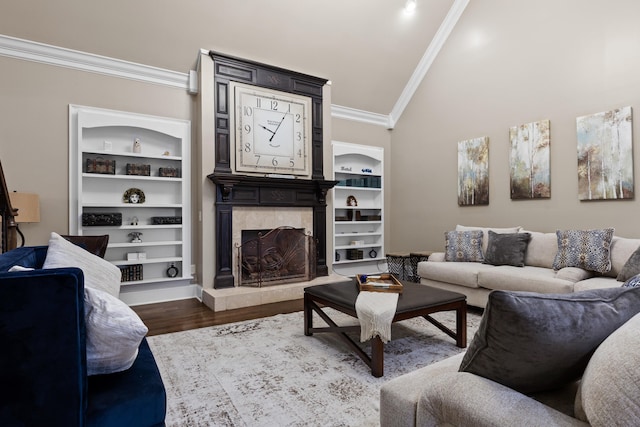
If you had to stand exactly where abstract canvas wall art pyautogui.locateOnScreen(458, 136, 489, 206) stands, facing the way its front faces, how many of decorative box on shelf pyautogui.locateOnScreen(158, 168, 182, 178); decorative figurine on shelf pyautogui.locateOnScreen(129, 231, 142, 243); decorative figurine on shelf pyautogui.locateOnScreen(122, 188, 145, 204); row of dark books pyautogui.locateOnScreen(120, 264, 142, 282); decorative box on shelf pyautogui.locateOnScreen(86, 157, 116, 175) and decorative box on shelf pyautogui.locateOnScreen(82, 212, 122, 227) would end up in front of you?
6

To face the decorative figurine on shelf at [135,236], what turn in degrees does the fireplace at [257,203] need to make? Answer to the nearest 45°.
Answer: approximately 135° to its right

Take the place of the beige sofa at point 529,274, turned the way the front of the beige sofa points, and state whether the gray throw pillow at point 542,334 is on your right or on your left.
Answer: on your left

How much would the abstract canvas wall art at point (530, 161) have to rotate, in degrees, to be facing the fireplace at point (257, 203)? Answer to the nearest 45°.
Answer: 0° — it already faces it

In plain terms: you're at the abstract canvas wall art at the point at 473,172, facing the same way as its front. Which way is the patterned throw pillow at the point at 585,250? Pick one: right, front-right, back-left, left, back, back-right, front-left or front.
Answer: left

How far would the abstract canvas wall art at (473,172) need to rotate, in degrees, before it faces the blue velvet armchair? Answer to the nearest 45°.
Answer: approximately 45° to its left

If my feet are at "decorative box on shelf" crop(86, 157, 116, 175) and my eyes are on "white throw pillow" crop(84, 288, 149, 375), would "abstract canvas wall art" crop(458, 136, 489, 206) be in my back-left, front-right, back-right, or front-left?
front-left

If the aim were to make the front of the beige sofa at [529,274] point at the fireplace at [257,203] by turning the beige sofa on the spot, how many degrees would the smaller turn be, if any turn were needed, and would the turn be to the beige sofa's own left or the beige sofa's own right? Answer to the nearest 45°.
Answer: approximately 45° to the beige sofa's own right

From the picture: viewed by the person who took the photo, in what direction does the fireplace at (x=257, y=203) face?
facing the viewer and to the right of the viewer

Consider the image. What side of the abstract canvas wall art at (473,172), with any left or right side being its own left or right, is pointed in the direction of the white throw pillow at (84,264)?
front

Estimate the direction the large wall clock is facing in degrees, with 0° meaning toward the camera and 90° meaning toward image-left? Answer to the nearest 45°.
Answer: approximately 315°

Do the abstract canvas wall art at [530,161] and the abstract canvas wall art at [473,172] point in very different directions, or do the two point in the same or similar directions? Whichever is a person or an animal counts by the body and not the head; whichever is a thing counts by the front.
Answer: same or similar directions

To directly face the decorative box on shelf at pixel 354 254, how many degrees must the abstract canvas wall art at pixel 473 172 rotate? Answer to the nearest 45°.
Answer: approximately 45° to its right

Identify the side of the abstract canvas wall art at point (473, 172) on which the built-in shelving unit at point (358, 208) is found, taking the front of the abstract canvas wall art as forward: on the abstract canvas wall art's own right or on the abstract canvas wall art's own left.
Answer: on the abstract canvas wall art's own right

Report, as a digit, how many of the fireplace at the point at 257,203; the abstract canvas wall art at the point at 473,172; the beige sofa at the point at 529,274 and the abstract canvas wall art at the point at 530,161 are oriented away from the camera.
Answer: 0

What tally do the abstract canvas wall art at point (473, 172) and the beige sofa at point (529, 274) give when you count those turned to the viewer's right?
0

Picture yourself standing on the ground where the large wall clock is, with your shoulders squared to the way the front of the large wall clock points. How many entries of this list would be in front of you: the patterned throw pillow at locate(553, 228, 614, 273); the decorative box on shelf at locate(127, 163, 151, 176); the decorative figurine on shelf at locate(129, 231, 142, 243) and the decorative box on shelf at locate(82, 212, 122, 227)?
1

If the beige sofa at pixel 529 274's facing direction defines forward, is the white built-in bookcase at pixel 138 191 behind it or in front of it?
in front

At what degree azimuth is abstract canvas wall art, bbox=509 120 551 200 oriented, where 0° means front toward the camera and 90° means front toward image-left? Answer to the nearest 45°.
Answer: approximately 45°
